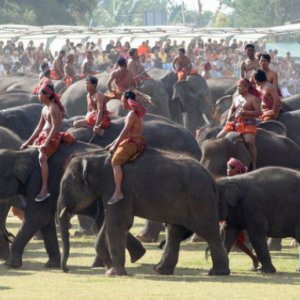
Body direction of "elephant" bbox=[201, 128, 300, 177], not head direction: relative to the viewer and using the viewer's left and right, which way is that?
facing to the left of the viewer

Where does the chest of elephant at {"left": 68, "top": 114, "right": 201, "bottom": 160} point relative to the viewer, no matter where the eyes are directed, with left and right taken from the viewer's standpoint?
facing to the left of the viewer

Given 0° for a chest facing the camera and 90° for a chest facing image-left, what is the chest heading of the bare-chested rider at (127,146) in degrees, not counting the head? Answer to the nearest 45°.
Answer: approximately 90°

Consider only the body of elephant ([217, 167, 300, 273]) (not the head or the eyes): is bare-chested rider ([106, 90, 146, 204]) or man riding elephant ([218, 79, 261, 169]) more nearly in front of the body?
the bare-chested rider

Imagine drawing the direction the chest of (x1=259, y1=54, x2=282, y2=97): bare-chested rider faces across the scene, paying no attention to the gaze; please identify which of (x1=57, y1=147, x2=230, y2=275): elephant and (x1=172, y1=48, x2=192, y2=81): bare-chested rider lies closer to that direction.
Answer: the elephant

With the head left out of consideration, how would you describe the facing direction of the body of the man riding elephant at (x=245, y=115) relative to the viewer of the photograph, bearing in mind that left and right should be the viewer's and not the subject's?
facing the viewer and to the left of the viewer

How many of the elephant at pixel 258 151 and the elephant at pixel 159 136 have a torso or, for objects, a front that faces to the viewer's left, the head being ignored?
2

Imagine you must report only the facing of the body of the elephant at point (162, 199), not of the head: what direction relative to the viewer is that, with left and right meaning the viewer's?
facing to the left of the viewer

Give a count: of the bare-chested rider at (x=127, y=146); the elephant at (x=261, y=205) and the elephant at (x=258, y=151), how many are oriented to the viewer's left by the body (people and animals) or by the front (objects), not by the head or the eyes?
3

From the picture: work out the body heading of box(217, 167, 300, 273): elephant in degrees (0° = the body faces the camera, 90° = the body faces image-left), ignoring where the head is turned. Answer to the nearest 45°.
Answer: approximately 90°

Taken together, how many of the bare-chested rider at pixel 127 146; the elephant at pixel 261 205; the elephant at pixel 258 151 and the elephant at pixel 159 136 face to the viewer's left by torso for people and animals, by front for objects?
4
